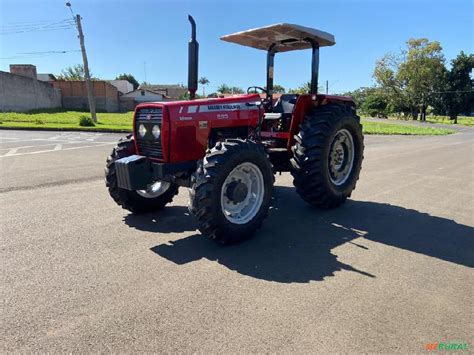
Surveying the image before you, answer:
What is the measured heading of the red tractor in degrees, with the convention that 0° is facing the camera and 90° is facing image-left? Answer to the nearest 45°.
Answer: approximately 45°
